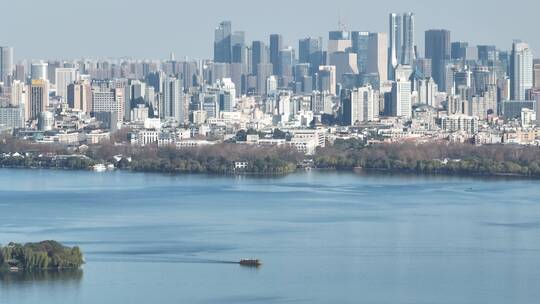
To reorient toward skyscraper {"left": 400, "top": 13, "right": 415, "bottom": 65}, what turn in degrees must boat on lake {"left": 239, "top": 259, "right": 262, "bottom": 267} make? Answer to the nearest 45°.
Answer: approximately 90° to its left

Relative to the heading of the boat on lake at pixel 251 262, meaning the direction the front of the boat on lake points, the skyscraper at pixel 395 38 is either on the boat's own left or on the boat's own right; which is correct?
on the boat's own left

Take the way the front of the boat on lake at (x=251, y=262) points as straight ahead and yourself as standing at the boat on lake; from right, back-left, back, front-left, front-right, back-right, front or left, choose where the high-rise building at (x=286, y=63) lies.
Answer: left

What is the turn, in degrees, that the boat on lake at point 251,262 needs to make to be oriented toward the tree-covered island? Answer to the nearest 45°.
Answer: approximately 180°

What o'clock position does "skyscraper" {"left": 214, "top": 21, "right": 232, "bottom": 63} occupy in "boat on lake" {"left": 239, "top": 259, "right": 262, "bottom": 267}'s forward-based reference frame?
The skyscraper is roughly at 9 o'clock from the boat on lake.

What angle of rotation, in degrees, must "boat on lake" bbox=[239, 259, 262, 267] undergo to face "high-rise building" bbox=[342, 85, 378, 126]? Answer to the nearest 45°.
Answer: approximately 90° to its left

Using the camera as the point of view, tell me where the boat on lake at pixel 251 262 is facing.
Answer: facing to the right of the viewer

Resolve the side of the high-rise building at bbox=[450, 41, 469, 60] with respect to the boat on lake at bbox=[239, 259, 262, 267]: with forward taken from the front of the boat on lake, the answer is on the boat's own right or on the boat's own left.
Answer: on the boat's own left

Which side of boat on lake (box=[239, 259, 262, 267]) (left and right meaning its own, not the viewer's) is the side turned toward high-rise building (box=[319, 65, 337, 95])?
left

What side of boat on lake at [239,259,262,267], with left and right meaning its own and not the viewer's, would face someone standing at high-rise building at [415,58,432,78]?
left

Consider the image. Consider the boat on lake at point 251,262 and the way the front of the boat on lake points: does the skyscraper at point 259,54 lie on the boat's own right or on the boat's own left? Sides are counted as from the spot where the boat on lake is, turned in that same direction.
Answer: on the boat's own left

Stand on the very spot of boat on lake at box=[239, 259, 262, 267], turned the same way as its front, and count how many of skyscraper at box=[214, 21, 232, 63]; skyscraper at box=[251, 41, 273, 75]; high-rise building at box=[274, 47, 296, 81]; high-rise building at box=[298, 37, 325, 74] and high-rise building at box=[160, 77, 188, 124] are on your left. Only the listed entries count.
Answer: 5
